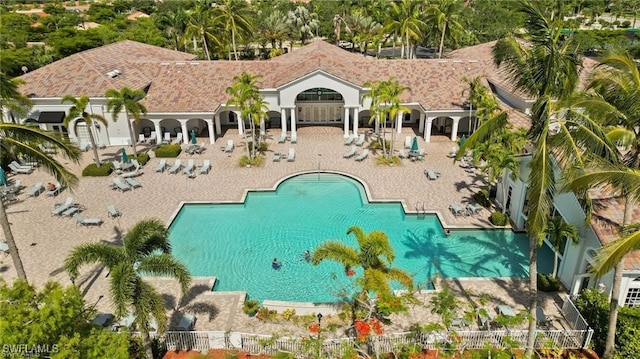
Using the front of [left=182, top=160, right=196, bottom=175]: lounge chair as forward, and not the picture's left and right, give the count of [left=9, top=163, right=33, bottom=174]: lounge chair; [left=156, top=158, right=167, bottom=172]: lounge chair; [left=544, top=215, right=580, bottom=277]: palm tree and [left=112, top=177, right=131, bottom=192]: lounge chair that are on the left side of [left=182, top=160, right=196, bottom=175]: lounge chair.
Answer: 1

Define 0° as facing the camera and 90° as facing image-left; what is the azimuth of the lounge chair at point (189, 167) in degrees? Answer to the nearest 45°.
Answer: approximately 45°

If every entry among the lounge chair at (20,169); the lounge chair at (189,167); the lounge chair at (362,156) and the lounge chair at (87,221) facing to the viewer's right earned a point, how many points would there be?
2

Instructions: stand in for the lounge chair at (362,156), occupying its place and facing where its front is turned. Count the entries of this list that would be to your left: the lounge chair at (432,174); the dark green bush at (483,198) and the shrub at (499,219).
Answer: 3

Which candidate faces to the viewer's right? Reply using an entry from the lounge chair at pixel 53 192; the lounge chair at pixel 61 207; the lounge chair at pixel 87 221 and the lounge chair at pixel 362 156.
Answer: the lounge chair at pixel 87 221

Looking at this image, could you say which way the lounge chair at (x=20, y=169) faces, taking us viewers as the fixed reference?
facing to the right of the viewer

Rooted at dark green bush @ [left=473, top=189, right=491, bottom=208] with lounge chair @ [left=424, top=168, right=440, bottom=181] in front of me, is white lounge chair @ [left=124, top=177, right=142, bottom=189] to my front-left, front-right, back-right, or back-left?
front-left

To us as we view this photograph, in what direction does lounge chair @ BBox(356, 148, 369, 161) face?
facing the viewer and to the left of the viewer

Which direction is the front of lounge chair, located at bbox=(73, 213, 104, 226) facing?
to the viewer's right

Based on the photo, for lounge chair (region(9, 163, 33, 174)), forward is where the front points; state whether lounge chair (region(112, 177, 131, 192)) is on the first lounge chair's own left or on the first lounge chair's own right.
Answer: on the first lounge chair's own right
